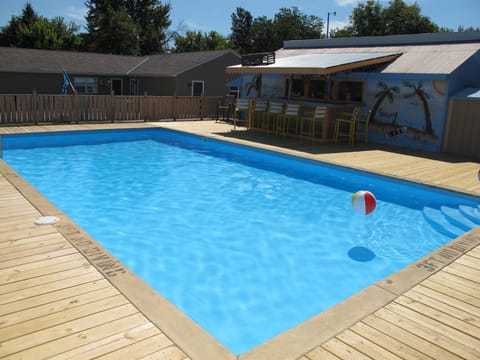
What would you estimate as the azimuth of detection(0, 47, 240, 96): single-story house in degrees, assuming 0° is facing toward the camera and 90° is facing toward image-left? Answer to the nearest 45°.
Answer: approximately 0°

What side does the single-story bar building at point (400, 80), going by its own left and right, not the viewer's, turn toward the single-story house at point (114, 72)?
right

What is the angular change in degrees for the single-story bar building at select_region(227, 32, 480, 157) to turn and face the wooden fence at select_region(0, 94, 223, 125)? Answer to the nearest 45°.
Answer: approximately 45° to its right

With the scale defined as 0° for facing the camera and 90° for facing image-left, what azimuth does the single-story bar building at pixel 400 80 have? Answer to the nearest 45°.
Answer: approximately 45°
